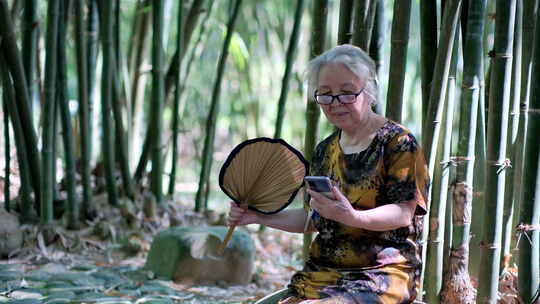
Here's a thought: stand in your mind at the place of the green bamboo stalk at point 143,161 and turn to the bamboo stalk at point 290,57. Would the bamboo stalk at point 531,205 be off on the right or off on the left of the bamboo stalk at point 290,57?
right

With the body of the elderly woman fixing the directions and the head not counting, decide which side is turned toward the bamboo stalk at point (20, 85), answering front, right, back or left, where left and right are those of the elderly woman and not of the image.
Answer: right

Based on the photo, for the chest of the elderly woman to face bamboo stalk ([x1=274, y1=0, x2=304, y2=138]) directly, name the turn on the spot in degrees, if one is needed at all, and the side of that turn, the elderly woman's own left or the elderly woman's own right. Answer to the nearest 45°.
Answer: approximately 135° to the elderly woman's own right

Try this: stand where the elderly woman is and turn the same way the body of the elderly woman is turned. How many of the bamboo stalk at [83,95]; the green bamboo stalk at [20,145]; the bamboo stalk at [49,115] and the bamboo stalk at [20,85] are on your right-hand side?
4

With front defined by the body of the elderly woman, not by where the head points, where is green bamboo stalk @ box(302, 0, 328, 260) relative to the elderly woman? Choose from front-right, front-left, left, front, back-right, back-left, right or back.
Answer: back-right

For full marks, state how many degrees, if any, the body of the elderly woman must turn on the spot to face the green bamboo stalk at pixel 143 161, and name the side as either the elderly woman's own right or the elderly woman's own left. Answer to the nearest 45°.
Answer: approximately 90° to the elderly woman's own right

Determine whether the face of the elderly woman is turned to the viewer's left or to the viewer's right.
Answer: to the viewer's left

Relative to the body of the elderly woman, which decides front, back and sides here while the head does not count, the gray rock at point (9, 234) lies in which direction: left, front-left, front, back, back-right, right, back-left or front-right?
right

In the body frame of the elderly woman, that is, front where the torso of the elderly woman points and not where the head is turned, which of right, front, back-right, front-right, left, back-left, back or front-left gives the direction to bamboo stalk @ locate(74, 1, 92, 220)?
right

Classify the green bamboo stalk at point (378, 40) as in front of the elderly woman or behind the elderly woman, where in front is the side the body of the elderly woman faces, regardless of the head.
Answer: behind

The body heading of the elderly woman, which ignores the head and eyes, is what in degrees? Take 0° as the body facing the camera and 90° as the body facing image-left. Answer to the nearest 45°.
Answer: approximately 45°
